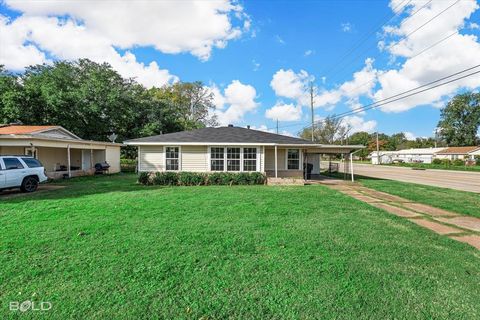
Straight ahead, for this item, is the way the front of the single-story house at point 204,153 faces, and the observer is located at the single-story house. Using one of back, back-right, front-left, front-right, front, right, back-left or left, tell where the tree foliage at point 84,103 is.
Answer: back-right

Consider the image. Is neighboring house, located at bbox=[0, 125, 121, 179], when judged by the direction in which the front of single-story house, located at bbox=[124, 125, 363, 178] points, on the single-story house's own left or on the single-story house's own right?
on the single-story house's own right

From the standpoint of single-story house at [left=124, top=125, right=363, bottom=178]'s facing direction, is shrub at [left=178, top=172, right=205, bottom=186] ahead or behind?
ahead

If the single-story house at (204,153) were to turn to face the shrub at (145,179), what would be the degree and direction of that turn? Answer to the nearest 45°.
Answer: approximately 45° to its right

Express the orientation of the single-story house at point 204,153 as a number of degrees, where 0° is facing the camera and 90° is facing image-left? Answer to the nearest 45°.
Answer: approximately 0°

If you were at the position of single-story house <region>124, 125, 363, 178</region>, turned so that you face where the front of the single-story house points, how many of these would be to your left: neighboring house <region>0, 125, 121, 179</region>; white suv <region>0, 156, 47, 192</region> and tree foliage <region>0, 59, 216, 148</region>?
0
